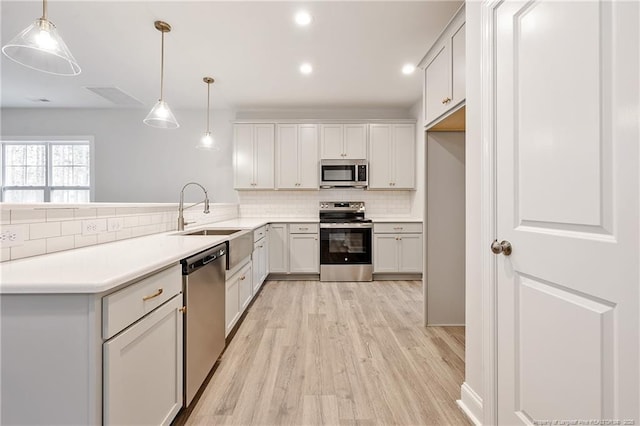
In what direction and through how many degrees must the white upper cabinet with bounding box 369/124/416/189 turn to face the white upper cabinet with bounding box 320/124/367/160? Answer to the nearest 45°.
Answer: approximately 90° to its right

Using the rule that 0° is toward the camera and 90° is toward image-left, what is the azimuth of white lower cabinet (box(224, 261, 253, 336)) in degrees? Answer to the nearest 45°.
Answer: approximately 270°

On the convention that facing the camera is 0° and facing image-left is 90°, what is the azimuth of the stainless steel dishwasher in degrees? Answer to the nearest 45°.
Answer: approximately 315°

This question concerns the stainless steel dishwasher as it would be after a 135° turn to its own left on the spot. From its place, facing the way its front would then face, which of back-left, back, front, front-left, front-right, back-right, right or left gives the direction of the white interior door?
back-right

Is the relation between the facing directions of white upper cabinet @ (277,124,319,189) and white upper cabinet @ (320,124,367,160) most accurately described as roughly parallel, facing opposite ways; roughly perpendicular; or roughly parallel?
roughly parallel

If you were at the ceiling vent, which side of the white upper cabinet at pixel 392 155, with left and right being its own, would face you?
right

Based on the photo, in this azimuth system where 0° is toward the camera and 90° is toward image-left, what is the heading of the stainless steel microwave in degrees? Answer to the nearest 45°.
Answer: approximately 0°

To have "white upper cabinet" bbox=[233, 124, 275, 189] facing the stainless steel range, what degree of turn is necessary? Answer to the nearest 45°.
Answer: approximately 45° to its left

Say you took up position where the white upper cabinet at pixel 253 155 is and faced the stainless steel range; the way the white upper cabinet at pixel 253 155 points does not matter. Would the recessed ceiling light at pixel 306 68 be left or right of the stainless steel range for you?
right

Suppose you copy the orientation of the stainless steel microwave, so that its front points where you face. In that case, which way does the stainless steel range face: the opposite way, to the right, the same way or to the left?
the same way

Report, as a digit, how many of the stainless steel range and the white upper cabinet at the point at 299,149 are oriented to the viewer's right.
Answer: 0

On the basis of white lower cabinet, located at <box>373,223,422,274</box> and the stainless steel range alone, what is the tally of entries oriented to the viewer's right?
0

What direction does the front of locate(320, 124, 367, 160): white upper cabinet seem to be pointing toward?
toward the camera

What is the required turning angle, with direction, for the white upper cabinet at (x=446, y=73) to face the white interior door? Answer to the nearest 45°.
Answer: approximately 90° to its left

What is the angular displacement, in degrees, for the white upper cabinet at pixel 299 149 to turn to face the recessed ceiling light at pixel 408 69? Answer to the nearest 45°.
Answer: approximately 45° to its left

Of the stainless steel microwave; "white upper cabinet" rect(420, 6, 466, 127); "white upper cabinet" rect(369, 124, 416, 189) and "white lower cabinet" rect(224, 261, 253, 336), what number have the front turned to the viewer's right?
1

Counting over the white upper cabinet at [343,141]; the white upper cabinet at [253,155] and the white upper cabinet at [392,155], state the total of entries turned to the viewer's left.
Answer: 0

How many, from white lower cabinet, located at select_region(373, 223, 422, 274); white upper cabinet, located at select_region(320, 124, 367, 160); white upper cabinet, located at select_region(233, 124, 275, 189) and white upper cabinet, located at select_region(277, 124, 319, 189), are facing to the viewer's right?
0

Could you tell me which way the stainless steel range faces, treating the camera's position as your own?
facing the viewer
